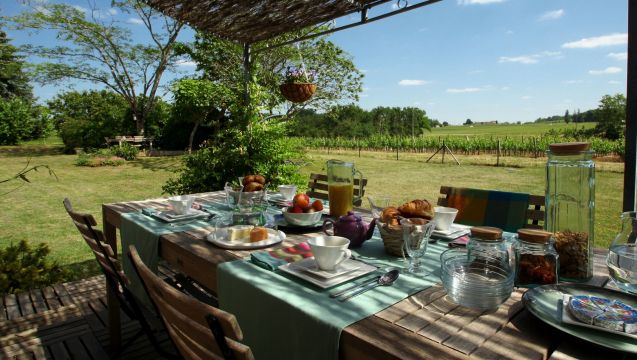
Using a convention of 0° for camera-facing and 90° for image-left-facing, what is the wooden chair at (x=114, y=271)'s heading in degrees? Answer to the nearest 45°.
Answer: approximately 270°

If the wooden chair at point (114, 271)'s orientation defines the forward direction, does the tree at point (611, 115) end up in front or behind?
in front

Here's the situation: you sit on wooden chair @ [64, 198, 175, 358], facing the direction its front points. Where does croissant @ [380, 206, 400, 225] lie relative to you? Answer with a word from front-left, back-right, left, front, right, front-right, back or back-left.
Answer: front-right

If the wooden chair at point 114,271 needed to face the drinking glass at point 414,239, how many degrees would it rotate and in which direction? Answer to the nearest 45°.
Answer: approximately 45° to its right

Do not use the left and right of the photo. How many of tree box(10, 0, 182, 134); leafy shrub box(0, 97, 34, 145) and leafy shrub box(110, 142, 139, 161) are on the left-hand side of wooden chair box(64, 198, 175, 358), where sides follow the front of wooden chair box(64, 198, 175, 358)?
3

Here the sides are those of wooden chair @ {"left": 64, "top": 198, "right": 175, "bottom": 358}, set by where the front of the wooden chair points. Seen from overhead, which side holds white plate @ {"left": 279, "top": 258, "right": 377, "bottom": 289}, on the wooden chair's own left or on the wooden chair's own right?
on the wooden chair's own right

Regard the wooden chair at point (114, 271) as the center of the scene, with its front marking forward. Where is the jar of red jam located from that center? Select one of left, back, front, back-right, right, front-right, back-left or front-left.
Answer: front-right

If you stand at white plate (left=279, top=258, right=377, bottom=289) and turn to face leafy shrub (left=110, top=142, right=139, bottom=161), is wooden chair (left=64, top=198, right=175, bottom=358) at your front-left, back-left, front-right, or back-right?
front-left

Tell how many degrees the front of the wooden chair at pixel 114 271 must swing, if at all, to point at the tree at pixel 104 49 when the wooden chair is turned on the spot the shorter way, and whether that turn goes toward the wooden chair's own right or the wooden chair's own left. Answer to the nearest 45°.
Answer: approximately 90° to the wooden chair's own left

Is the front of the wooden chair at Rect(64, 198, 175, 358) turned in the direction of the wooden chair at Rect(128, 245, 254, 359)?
no

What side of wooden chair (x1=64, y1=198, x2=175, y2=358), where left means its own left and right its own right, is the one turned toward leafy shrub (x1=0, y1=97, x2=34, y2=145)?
left

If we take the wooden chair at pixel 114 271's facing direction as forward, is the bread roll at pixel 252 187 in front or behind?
in front

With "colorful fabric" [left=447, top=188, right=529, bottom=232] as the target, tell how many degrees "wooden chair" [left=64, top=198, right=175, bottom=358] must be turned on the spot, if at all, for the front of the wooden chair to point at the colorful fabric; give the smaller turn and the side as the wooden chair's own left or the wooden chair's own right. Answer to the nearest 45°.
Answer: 0° — it already faces it

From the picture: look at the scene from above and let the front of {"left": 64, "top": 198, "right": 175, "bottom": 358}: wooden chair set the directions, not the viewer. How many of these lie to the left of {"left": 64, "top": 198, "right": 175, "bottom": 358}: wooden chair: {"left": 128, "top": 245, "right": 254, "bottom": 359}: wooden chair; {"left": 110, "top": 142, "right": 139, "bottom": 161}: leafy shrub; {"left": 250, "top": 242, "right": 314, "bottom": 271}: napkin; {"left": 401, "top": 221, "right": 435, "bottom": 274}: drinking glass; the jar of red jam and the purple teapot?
1

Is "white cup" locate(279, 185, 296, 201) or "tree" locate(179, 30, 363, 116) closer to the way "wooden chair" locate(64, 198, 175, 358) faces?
the white cup

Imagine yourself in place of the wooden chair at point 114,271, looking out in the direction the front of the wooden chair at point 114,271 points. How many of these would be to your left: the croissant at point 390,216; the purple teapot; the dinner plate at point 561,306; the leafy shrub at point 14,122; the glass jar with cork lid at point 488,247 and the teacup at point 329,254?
1

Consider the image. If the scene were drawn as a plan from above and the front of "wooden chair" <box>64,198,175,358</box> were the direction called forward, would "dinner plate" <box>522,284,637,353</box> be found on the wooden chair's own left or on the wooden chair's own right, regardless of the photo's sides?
on the wooden chair's own right
